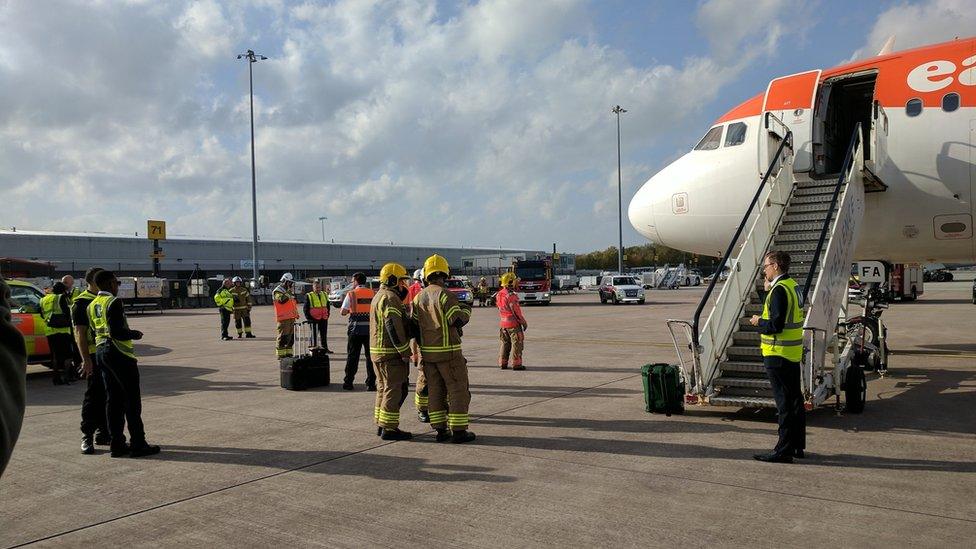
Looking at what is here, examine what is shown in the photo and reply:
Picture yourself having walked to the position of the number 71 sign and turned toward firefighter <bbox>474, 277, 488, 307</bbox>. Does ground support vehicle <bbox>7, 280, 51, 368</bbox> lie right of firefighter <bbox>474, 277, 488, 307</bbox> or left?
right

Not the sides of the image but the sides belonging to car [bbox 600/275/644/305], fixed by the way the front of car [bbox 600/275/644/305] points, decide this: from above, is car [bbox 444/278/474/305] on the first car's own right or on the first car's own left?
on the first car's own right

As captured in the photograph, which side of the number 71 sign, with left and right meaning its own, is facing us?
front

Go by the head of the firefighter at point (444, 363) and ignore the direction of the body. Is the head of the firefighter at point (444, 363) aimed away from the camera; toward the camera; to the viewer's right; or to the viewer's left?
away from the camera

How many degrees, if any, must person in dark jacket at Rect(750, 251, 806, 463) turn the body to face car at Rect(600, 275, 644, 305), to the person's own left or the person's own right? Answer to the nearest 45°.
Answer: approximately 90° to the person's own right

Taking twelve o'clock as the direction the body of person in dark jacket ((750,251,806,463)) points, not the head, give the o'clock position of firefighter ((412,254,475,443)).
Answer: The firefighter is roughly at 12 o'clock from the person in dark jacket.

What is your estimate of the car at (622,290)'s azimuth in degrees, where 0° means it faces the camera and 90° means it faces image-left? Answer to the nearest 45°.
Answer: approximately 315°

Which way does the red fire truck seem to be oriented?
toward the camera

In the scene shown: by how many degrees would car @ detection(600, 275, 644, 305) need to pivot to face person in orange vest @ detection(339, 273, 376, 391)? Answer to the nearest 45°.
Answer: approximately 45° to its right

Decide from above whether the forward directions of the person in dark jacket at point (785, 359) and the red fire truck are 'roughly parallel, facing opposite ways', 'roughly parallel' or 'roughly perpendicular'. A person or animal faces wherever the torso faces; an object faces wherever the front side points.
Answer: roughly perpendicular

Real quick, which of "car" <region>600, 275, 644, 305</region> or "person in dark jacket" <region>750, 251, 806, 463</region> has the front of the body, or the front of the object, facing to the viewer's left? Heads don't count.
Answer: the person in dark jacket

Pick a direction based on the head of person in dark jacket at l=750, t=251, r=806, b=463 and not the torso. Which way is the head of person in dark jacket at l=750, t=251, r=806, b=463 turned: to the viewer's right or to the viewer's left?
to the viewer's left

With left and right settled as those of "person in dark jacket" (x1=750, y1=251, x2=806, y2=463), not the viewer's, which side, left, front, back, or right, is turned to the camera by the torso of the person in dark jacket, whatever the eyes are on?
left
